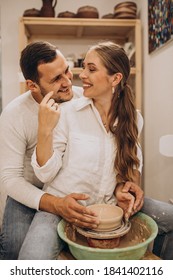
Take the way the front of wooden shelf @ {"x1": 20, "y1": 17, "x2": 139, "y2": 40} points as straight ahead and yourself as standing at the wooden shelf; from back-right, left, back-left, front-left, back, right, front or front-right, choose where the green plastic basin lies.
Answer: front

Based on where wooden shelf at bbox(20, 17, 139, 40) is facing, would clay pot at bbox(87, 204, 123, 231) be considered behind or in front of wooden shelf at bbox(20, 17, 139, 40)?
in front

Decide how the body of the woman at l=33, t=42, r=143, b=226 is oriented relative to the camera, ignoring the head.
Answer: toward the camera

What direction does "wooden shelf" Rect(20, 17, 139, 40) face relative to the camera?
toward the camera

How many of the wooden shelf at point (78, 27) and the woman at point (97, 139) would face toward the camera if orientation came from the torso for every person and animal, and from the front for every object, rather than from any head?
2

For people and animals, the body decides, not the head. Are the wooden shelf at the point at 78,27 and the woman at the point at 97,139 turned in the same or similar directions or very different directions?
same or similar directions

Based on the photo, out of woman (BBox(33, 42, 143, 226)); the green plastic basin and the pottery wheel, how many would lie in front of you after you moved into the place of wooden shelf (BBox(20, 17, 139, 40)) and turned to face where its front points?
3

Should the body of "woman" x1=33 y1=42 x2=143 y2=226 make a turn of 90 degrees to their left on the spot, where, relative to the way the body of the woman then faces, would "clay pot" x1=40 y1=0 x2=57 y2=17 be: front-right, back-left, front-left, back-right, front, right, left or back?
left

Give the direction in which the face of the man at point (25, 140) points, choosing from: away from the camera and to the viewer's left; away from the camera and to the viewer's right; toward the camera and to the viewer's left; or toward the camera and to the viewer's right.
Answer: toward the camera and to the viewer's right

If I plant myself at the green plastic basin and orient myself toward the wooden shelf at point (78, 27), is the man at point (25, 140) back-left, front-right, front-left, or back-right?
front-left

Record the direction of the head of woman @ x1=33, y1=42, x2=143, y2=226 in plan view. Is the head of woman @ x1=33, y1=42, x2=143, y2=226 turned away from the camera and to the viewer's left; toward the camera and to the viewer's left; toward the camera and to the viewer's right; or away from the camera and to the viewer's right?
toward the camera and to the viewer's left

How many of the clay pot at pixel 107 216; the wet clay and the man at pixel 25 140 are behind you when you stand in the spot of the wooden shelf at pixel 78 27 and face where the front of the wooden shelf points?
0

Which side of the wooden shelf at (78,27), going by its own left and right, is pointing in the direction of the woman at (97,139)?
front
